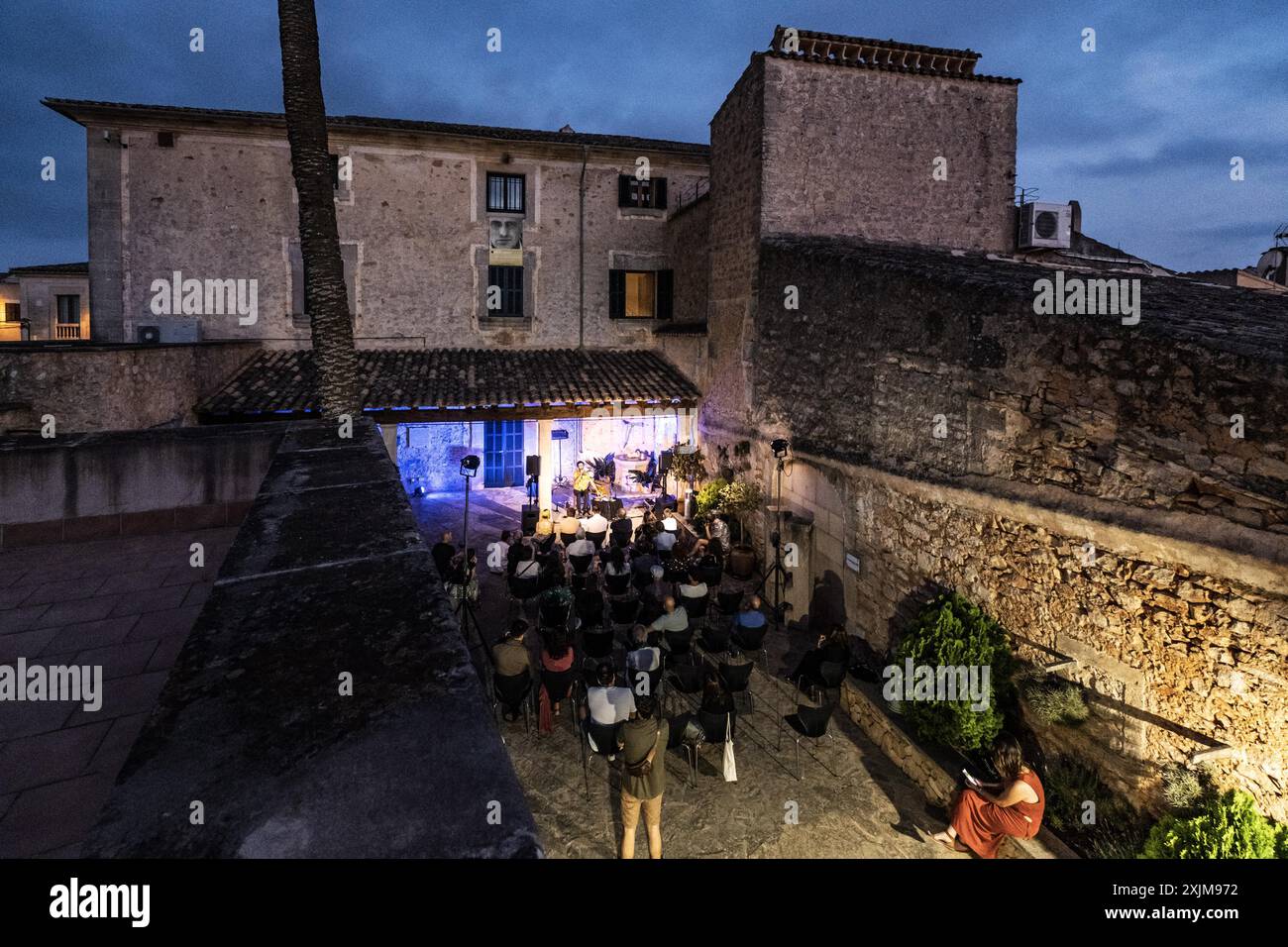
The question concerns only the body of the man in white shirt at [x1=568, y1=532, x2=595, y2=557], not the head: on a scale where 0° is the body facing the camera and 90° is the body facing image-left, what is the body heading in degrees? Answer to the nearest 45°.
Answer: approximately 180°

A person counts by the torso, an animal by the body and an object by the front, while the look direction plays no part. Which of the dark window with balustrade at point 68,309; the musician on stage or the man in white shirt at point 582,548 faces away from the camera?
the man in white shirt

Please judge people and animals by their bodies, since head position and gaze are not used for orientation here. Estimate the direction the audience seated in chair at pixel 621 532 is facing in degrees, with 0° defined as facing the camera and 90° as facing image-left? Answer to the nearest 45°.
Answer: approximately 180°

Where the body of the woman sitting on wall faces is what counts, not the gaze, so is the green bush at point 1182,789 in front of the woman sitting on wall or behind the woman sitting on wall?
behind

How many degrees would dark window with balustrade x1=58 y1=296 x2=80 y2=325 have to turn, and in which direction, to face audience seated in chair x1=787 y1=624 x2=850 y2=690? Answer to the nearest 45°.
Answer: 0° — it already faces them

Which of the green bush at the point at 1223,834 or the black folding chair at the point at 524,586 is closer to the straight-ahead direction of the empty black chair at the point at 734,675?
the black folding chair

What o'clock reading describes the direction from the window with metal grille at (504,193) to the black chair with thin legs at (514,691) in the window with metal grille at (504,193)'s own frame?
The black chair with thin legs is roughly at 12 o'clock from the window with metal grille.

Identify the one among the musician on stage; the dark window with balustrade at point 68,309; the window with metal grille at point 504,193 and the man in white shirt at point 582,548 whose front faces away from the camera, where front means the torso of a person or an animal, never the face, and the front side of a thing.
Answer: the man in white shirt

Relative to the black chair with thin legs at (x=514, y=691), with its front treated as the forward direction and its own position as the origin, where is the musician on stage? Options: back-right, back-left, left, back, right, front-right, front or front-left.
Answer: front

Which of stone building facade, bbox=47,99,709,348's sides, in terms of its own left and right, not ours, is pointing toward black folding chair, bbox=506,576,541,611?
front

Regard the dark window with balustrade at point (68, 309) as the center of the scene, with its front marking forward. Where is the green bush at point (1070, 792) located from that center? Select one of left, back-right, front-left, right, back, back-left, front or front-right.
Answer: front

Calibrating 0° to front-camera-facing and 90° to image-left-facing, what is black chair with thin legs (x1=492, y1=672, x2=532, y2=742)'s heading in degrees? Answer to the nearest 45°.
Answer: approximately 180°
